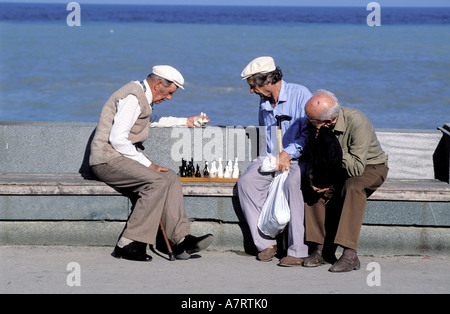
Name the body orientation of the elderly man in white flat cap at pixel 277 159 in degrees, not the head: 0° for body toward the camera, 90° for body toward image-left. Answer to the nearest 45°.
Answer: approximately 45°

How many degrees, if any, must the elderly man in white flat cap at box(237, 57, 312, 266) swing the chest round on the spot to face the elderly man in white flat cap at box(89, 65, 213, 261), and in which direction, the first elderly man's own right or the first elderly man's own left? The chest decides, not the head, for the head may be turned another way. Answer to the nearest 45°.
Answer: approximately 45° to the first elderly man's own right

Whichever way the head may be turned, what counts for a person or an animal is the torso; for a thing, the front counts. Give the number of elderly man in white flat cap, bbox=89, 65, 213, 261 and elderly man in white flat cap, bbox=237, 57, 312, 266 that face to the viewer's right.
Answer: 1

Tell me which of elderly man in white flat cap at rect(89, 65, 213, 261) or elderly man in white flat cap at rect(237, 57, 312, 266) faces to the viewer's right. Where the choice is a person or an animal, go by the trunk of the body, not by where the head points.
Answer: elderly man in white flat cap at rect(89, 65, 213, 261)

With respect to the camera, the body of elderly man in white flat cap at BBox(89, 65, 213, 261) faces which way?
to the viewer's right

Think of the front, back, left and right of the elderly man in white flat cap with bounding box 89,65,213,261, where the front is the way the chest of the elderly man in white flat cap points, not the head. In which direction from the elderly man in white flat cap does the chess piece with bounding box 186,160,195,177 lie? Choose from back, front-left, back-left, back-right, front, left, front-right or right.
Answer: front-left

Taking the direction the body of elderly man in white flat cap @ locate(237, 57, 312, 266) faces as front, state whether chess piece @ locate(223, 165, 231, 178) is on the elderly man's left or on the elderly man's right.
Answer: on the elderly man's right

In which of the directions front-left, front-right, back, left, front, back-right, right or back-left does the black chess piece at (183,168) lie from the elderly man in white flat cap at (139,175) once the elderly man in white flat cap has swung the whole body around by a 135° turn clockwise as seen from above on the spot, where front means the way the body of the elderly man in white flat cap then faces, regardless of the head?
back

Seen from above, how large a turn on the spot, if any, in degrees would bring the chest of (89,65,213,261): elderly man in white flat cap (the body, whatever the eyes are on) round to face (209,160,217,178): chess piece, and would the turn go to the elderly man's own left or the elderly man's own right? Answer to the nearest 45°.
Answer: approximately 45° to the elderly man's own left

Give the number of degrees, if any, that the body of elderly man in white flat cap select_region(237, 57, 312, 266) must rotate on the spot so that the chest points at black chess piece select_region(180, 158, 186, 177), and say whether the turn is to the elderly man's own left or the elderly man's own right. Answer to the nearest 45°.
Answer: approximately 45° to the elderly man's own right

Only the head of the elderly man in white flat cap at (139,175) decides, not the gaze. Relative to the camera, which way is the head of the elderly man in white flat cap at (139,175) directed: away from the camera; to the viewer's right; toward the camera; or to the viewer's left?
to the viewer's right

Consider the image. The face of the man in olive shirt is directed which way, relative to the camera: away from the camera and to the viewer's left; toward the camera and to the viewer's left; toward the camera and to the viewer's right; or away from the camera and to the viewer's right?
toward the camera and to the viewer's left

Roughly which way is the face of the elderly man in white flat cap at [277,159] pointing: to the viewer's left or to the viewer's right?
to the viewer's left

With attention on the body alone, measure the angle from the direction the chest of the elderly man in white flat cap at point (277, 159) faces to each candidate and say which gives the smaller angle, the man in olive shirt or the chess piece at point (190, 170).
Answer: the chess piece
